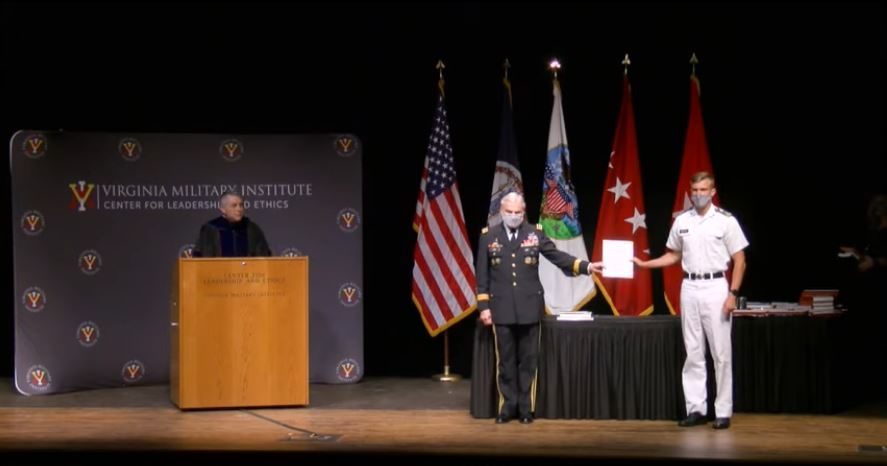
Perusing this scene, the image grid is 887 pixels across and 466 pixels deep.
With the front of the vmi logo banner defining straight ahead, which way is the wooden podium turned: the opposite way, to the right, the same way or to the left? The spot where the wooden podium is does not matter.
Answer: the same way

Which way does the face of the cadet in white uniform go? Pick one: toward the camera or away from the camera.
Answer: toward the camera

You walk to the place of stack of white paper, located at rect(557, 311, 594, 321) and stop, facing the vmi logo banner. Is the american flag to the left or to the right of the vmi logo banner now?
right

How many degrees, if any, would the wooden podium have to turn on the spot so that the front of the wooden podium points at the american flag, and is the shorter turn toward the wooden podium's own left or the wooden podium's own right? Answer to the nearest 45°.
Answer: approximately 135° to the wooden podium's own left

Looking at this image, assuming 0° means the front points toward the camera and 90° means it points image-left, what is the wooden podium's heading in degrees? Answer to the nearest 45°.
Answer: approximately 0°

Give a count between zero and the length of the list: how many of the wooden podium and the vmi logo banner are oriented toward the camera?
2

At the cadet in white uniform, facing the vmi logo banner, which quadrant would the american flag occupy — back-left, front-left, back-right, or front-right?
front-right

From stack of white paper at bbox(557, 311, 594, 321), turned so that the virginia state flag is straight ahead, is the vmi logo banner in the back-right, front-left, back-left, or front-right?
front-left

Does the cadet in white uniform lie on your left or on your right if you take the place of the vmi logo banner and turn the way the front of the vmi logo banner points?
on your left

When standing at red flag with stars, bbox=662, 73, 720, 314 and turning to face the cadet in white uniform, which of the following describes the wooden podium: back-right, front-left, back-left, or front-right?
front-right

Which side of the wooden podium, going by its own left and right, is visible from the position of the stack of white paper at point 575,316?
left

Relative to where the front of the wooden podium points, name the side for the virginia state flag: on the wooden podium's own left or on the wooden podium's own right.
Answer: on the wooden podium's own left

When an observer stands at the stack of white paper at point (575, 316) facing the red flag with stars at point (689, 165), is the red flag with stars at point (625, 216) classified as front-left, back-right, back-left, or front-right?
front-left

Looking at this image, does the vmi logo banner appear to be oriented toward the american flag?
no

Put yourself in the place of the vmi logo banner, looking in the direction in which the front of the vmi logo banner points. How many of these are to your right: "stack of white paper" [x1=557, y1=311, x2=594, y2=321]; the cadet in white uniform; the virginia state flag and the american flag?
0

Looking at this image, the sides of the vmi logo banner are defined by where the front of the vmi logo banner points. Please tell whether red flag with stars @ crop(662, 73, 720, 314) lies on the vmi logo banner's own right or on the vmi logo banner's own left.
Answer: on the vmi logo banner's own left

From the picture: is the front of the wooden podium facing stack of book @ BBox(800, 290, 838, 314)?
no
